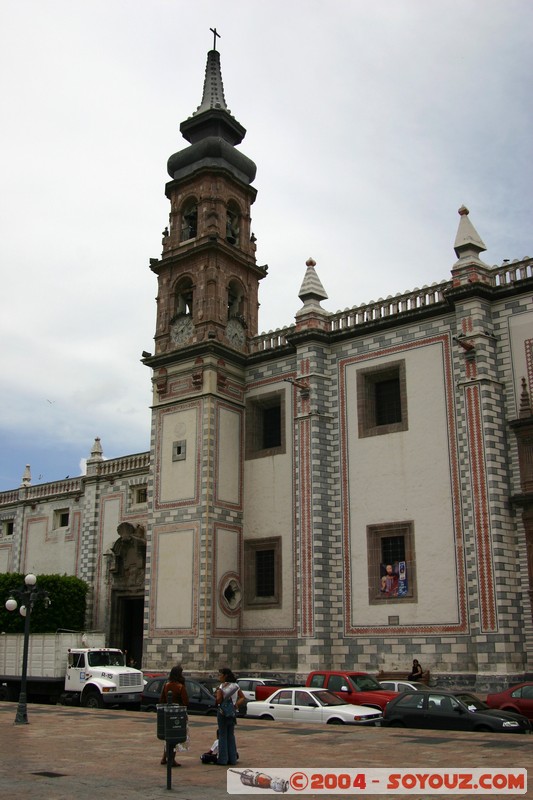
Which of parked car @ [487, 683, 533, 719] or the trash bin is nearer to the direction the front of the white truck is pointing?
the parked car

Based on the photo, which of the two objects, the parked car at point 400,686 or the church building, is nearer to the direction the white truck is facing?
the parked car

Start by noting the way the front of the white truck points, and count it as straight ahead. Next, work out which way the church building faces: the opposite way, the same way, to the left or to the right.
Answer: to the right

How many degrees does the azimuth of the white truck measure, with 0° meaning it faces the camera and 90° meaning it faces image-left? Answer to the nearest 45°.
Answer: approximately 315°

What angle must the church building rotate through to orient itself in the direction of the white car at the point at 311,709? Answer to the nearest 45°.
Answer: approximately 45° to its left

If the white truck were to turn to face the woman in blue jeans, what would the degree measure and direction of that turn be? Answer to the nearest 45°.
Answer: approximately 45° to its right

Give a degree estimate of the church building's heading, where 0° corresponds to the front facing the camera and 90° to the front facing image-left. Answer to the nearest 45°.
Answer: approximately 45°

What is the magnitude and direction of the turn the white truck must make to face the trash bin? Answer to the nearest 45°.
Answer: approximately 45° to its right

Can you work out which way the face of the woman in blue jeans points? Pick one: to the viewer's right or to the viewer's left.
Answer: to the viewer's left

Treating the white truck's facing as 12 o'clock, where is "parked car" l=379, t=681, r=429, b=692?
The parked car is roughly at 12 o'clock from the white truck.
